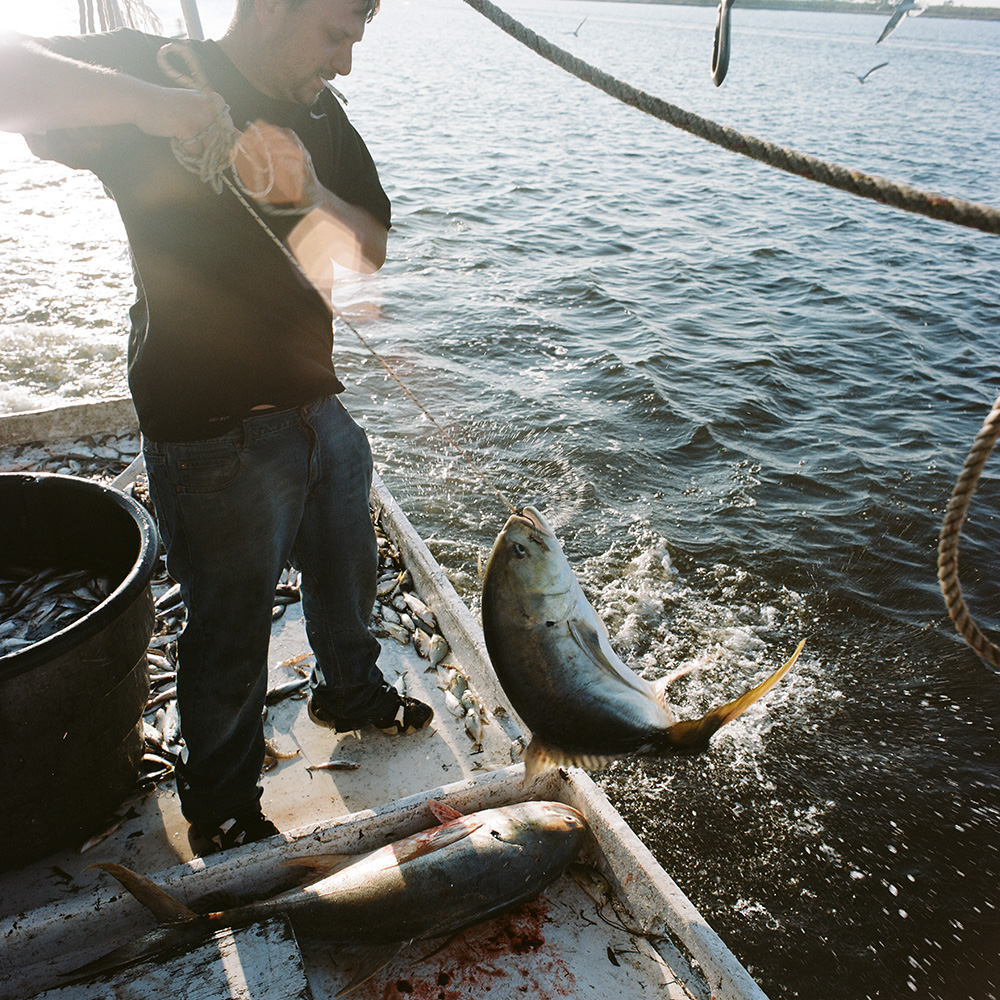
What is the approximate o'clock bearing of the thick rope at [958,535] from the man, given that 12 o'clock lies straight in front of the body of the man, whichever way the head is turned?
The thick rope is roughly at 12 o'clock from the man.

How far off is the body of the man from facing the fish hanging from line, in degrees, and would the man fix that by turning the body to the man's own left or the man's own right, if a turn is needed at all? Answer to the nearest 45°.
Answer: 0° — they already face it

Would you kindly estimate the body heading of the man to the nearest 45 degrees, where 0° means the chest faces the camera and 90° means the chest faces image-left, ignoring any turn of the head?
approximately 315°
